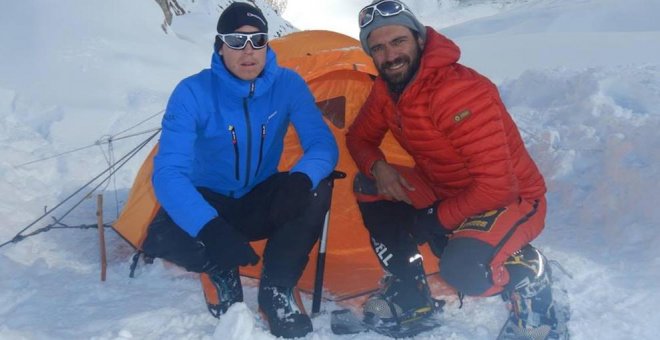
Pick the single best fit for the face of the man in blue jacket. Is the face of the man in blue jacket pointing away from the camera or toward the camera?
toward the camera

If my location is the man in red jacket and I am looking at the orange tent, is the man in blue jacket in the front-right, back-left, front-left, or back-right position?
front-left

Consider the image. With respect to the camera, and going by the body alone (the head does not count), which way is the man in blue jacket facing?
toward the camera

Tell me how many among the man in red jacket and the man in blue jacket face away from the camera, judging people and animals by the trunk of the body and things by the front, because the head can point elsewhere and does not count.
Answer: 0

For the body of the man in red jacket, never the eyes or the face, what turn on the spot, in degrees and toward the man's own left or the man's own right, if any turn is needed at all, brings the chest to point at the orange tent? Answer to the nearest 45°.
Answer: approximately 90° to the man's own right

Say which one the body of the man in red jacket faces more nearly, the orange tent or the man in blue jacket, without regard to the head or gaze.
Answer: the man in blue jacket

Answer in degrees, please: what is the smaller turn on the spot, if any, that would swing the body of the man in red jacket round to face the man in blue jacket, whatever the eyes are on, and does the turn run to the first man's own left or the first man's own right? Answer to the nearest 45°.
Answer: approximately 45° to the first man's own right

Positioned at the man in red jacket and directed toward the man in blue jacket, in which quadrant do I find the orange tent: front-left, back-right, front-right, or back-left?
front-right

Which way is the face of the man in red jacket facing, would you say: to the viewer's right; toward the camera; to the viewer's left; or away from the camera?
toward the camera

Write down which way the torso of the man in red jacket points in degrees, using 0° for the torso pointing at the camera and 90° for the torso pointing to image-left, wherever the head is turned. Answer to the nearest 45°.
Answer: approximately 45°

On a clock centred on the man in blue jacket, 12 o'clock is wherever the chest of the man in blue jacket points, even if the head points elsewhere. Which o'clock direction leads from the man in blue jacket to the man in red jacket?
The man in red jacket is roughly at 10 o'clock from the man in blue jacket.
